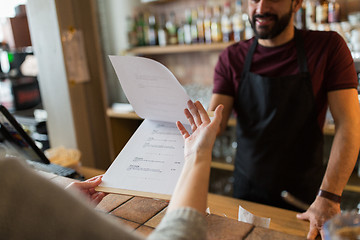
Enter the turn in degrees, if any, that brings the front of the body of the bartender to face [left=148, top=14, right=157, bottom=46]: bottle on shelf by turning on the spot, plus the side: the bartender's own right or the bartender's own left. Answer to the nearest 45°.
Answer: approximately 90° to the bartender's own right

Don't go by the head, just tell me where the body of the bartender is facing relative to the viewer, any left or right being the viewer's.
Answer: facing the viewer and to the left of the viewer

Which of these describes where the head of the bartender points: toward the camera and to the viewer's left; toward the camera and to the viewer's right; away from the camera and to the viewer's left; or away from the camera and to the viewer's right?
toward the camera and to the viewer's left

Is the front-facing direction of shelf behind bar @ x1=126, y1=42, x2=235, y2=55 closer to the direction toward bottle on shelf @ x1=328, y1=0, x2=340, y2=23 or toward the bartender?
the bartender

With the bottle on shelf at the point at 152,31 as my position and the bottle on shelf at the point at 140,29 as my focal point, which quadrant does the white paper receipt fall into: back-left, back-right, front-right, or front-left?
back-left

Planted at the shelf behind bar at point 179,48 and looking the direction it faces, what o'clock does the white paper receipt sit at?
The white paper receipt is roughly at 12 o'clock from the shelf behind bar.

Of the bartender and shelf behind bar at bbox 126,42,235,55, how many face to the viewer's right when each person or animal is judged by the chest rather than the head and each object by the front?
0

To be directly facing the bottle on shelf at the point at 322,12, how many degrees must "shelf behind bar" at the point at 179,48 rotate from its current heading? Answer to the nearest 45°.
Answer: approximately 45° to its left

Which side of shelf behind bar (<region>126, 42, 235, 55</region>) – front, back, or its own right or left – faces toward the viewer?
front

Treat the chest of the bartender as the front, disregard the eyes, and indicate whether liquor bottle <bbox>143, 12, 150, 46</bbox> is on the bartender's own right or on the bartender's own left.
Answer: on the bartender's own right

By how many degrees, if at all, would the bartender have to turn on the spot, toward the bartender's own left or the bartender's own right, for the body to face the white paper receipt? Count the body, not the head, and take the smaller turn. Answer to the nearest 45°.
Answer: approximately 45° to the bartender's own left
